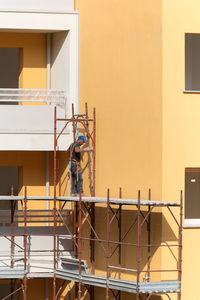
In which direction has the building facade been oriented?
toward the camera
